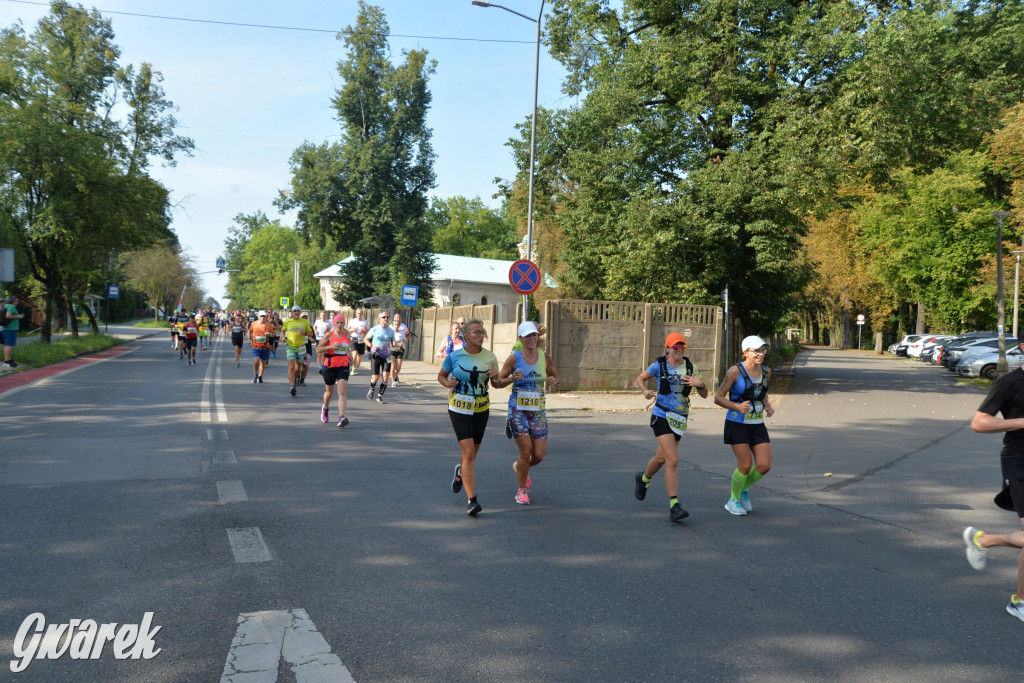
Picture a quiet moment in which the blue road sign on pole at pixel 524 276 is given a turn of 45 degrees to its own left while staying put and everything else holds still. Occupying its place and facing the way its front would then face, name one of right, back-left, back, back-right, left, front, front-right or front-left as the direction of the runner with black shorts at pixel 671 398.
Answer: front-right

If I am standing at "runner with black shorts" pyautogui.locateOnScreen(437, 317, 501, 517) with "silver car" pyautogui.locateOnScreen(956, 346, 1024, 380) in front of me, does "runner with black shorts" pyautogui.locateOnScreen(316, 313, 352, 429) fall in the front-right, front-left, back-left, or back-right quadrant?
front-left

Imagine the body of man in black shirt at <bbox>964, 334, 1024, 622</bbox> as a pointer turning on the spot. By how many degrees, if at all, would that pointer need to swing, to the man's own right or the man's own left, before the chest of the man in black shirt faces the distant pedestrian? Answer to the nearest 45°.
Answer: approximately 180°

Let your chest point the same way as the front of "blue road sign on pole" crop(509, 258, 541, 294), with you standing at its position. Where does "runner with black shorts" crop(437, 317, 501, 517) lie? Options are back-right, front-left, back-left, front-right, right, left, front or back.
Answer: front

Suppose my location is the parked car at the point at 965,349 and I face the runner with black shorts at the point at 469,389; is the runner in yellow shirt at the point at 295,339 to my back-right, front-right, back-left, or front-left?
front-right

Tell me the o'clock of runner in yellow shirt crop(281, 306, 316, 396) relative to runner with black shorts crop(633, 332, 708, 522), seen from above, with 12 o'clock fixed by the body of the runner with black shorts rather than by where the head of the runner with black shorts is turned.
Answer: The runner in yellow shirt is roughly at 6 o'clock from the runner with black shorts.

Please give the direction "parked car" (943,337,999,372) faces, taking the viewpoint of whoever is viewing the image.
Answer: facing the viewer and to the left of the viewer

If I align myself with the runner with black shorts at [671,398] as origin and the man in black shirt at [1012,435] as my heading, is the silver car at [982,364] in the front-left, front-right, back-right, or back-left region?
back-left

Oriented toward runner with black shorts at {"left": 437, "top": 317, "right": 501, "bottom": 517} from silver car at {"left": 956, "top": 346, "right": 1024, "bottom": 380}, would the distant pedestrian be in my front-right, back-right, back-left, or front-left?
front-right

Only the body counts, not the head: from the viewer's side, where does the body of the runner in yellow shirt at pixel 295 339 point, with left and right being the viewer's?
facing the viewer

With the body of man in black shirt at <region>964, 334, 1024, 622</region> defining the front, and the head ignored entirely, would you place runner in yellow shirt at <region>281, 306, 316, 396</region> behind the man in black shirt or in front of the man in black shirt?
behind

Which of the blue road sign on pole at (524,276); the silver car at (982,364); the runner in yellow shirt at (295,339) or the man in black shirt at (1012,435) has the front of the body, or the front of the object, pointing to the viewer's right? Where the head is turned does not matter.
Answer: the man in black shirt

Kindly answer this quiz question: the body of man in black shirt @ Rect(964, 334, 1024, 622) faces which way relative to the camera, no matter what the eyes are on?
to the viewer's right

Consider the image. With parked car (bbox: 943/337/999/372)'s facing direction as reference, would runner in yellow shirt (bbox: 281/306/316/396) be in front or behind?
in front

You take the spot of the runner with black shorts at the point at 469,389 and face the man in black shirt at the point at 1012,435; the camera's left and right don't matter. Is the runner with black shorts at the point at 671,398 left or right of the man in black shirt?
left
